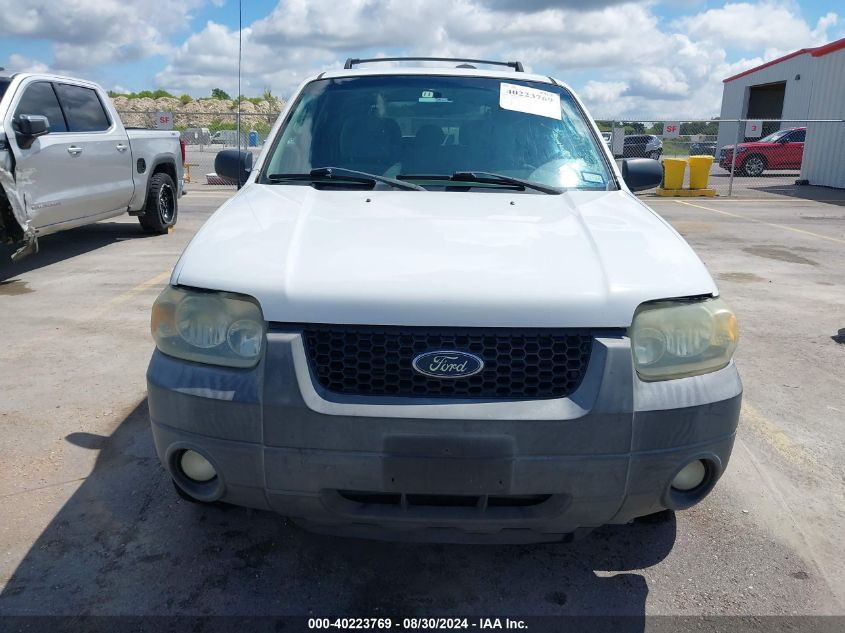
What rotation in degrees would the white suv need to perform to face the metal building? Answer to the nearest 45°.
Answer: approximately 135° to its left

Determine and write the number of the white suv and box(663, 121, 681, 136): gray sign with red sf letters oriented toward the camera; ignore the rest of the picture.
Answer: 2

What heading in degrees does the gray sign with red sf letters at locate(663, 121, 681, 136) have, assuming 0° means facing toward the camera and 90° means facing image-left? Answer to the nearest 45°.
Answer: approximately 0°

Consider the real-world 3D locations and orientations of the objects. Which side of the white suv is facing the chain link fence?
back

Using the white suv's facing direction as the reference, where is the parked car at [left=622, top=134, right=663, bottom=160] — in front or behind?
behind

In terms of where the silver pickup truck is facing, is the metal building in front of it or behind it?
behind

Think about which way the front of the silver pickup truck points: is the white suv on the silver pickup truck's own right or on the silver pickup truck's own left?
on the silver pickup truck's own left

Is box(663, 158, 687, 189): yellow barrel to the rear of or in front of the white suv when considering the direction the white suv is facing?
to the rear
